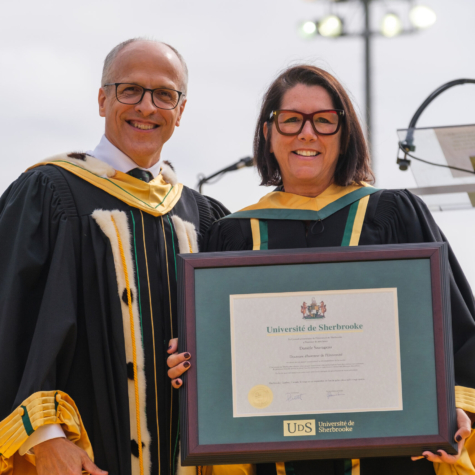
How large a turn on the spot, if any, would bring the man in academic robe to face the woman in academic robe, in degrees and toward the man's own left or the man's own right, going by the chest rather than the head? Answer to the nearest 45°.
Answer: approximately 45° to the man's own left

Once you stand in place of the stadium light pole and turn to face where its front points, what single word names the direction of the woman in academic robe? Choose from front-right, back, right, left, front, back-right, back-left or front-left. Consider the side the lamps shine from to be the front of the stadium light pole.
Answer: front

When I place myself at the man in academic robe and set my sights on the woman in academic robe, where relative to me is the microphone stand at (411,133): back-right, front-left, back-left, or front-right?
front-left

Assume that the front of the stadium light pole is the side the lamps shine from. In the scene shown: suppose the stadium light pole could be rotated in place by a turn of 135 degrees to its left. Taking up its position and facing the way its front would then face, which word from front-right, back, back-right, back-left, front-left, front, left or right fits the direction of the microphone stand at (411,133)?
back-right

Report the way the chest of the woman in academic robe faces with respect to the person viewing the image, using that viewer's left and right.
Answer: facing the viewer

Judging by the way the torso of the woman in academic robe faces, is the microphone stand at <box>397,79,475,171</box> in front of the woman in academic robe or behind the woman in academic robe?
behind

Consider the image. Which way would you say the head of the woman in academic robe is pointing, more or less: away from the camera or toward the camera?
toward the camera

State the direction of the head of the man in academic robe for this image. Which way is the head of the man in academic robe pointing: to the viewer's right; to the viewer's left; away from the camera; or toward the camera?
toward the camera

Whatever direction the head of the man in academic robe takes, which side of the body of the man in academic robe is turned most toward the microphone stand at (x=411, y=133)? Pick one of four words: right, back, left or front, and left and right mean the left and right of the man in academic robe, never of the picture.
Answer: left

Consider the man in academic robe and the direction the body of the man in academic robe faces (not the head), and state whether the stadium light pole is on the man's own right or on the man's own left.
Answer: on the man's own left

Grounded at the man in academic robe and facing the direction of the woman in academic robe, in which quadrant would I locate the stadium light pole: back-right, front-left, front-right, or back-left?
front-left

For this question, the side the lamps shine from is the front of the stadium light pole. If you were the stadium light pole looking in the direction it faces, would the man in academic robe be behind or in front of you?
in front

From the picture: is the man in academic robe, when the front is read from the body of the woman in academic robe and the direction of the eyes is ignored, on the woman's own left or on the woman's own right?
on the woman's own right

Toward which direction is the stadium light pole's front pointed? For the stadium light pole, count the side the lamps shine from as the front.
toward the camera
